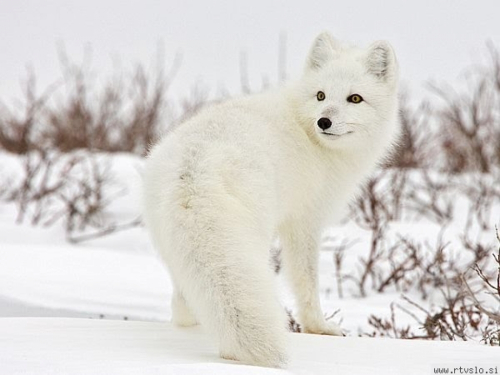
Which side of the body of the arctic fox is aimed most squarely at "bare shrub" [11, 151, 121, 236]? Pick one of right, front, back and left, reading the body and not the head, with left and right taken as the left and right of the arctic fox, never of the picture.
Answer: left

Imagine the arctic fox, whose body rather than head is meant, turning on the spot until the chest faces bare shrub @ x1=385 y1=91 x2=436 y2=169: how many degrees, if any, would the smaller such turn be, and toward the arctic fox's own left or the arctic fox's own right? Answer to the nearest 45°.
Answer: approximately 45° to the arctic fox's own left

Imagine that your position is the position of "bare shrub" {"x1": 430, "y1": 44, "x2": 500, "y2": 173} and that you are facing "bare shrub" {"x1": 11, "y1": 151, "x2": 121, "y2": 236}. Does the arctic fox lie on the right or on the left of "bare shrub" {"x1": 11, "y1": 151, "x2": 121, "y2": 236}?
left

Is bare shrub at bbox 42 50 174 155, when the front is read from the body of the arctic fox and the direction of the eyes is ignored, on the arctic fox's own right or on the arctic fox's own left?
on the arctic fox's own left

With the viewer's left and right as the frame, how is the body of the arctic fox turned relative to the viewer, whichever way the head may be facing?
facing away from the viewer and to the right of the viewer

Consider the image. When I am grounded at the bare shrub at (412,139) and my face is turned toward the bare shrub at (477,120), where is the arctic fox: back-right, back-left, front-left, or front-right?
back-right

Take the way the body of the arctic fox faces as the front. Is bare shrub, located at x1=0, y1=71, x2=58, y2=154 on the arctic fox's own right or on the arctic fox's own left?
on the arctic fox's own left
